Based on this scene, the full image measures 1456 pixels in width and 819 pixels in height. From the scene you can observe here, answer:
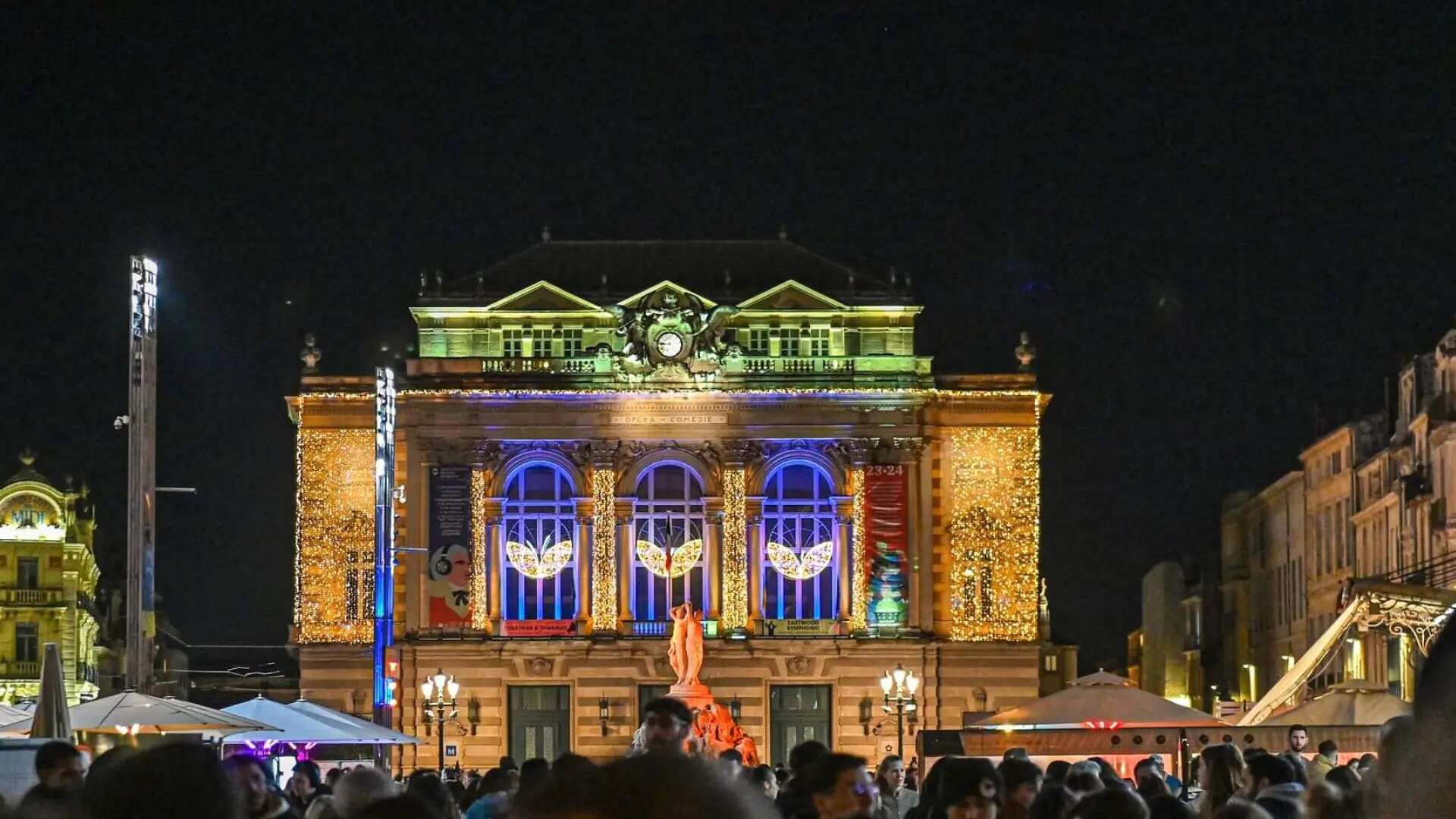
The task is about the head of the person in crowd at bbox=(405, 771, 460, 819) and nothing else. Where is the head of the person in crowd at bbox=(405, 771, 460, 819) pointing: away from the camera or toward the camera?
away from the camera

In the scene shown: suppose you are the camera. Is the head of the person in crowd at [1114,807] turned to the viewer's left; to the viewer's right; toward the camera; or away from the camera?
away from the camera

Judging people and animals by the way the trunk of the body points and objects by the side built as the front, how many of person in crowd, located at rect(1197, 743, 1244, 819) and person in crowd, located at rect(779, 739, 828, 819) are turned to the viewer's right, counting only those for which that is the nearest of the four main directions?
0

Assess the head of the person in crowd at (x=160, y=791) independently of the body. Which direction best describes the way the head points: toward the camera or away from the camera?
away from the camera

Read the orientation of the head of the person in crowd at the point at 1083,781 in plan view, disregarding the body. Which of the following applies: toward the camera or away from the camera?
away from the camera

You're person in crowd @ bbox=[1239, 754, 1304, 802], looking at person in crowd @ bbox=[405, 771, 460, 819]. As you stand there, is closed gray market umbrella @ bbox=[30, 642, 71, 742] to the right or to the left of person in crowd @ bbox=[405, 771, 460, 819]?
right

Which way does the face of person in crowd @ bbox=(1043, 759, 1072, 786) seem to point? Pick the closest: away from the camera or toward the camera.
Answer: away from the camera
